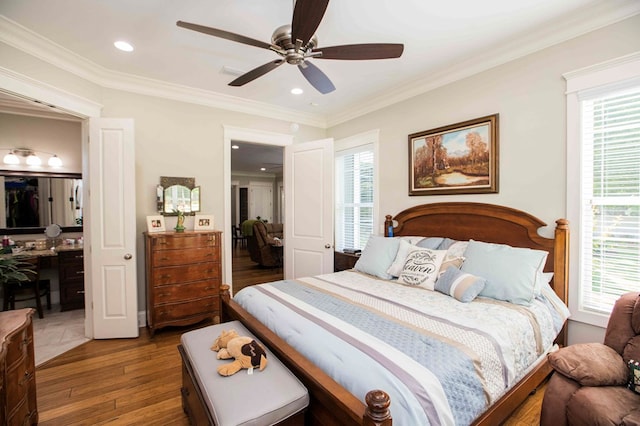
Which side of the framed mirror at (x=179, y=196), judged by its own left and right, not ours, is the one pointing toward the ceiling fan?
front

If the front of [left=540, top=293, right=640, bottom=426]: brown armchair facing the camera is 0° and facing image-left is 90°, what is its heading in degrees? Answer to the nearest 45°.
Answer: approximately 45°

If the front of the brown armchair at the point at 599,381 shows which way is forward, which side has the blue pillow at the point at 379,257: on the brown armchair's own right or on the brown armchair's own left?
on the brown armchair's own right

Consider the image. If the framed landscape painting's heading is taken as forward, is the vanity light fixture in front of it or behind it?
in front

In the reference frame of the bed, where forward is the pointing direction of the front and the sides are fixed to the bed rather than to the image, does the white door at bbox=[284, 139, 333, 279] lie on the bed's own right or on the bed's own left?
on the bed's own right

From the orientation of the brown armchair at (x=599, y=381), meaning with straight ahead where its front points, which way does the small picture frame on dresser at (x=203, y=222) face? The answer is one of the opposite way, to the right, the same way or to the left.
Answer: to the left

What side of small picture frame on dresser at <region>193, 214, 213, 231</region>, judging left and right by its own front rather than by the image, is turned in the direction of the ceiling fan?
front

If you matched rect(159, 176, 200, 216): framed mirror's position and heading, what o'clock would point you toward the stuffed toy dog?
The stuffed toy dog is roughly at 12 o'clock from the framed mirror.

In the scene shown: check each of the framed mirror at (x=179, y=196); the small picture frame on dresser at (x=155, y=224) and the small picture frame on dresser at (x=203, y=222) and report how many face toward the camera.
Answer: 3

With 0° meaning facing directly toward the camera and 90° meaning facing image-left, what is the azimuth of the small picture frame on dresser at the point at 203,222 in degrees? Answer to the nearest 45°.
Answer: approximately 0°

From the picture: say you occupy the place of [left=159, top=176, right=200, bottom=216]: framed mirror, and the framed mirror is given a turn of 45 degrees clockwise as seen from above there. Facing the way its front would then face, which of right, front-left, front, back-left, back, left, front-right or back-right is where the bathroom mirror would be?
right

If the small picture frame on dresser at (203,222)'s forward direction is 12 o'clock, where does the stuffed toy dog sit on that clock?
The stuffed toy dog is roughly at 12 o'clock from the small picture frame on dresser.
